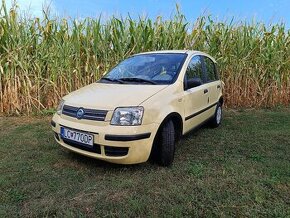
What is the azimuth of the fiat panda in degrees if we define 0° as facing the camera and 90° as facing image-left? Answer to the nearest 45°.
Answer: approximately 45°
